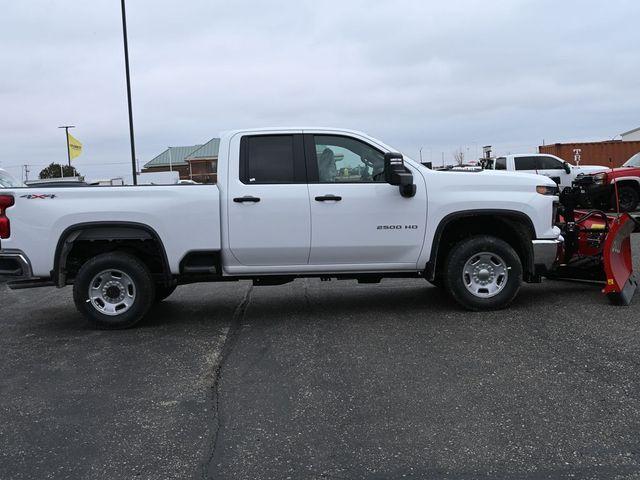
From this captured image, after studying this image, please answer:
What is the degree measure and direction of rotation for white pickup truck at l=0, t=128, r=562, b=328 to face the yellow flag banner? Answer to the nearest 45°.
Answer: approximately 90° to its left

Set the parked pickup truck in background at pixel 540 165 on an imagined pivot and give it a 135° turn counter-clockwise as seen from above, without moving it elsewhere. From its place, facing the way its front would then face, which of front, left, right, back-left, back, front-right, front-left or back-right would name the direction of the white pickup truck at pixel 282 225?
back-left

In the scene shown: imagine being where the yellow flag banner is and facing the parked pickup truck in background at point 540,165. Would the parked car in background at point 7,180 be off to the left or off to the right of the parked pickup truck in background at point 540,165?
right

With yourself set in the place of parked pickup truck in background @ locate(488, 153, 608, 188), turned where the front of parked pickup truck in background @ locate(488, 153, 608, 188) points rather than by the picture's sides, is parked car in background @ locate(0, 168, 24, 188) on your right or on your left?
on your right

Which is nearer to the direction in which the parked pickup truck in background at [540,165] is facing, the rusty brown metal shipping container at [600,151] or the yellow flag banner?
the rusty brown metal shipping container

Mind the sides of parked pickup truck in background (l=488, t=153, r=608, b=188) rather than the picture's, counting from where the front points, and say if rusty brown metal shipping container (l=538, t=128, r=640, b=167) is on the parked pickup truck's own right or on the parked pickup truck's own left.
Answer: on the parked pickup truck's own left

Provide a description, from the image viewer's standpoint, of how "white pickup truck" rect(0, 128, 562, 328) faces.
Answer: facing to the right of the viewer

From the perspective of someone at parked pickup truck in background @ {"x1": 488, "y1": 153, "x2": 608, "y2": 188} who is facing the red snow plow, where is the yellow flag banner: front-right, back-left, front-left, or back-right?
back-right

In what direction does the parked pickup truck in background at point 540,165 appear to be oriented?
to the viewer's right

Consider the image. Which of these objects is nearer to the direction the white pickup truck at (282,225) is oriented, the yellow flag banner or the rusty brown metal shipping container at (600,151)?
the rusty brown metal shipping container

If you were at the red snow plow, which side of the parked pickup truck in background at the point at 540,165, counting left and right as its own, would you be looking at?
right
